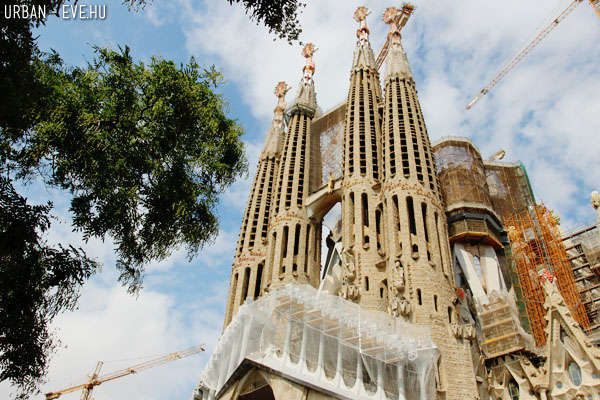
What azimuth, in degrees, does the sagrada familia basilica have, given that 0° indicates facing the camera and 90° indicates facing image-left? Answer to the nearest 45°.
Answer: approximately 45°

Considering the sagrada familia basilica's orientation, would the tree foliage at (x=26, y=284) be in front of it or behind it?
in front

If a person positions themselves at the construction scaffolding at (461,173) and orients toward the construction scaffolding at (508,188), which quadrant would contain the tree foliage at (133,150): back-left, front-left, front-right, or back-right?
back-right
